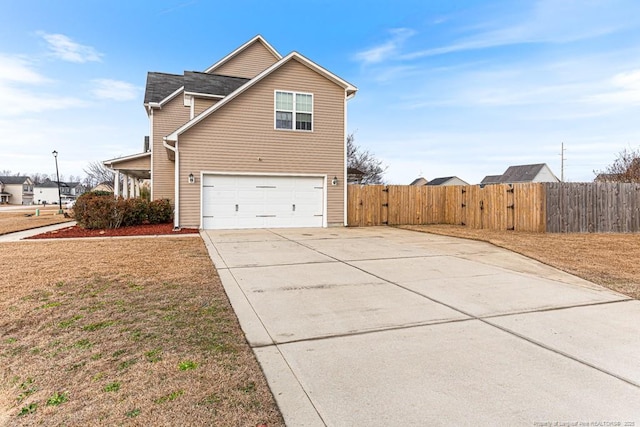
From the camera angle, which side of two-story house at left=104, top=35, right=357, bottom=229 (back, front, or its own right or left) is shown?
left

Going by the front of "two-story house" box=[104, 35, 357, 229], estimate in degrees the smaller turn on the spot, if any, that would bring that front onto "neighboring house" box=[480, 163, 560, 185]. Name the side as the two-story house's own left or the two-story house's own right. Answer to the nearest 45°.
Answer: approximately 135° to the two-story house's own right

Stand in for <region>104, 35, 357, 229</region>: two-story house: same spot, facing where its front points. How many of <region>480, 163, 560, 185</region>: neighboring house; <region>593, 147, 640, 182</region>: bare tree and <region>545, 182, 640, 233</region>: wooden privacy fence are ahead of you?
0

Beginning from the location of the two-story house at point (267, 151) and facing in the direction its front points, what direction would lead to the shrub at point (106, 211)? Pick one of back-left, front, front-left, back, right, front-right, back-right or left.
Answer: front

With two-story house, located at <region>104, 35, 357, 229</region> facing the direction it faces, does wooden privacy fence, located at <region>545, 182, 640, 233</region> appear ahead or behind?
behind

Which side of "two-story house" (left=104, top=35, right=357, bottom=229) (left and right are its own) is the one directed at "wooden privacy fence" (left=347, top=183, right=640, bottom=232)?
back

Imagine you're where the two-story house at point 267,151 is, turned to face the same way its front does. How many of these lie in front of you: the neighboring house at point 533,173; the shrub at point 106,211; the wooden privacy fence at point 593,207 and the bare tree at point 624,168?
1

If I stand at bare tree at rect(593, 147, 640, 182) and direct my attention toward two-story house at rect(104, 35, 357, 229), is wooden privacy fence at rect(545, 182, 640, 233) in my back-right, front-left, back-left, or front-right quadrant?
front-left

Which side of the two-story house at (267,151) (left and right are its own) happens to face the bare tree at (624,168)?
back
